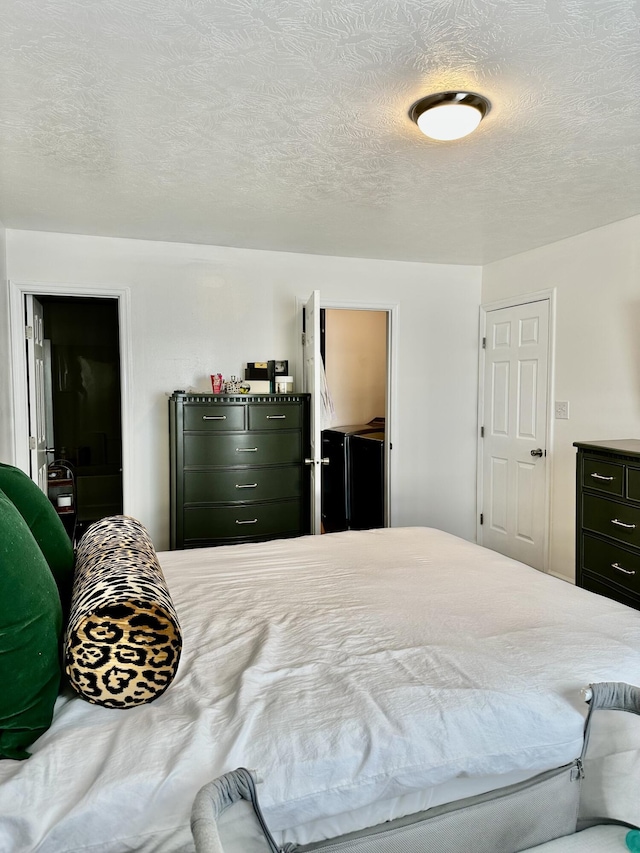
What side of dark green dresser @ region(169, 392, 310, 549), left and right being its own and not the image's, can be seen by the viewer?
front

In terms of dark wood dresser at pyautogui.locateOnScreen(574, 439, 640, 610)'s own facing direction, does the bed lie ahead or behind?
ahead

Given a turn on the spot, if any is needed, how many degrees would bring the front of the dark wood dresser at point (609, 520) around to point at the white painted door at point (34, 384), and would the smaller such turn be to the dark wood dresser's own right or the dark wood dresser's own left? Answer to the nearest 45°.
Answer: approximately 45° to the dark wood dresser's own right

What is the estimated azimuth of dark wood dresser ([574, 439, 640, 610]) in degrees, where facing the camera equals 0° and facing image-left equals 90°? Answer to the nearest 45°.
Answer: approximately 45°

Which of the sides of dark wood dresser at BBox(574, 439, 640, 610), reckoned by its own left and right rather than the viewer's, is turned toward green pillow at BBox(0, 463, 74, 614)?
front

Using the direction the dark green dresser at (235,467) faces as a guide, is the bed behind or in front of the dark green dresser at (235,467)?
in front

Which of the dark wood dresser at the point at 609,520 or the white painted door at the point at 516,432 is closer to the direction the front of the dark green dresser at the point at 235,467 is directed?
the dark wood dresser

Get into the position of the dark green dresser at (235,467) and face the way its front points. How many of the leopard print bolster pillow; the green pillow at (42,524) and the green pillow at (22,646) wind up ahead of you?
3

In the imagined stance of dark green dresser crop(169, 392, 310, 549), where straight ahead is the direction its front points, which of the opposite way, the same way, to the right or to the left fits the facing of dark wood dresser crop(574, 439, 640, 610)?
to the right

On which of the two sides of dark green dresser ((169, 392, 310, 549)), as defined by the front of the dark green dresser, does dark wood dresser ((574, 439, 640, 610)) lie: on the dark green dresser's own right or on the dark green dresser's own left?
on the dark green dresser's own left

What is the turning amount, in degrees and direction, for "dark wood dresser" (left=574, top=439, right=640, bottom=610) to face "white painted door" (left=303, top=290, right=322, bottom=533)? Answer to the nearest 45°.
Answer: approximately 45° to its right

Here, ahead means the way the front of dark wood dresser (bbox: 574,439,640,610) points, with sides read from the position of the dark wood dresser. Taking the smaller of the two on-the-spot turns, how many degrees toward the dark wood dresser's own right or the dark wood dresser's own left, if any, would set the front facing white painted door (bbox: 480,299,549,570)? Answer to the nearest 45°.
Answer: approximately 90° to the dark wood dresser's own right

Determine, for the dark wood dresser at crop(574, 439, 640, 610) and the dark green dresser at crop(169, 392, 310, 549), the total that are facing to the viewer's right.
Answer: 0

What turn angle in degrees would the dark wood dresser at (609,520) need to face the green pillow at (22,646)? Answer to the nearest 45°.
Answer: approximately 45° to its left
